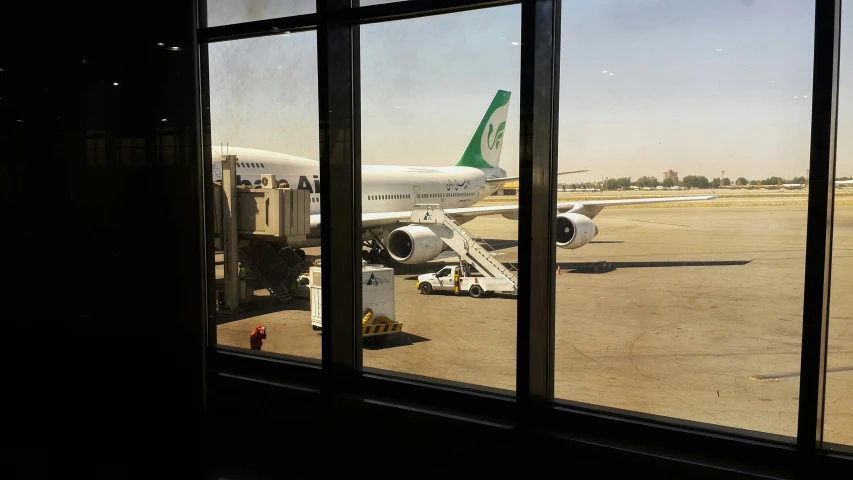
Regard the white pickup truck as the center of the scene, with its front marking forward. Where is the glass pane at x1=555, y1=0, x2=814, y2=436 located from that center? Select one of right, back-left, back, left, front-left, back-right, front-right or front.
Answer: back-left

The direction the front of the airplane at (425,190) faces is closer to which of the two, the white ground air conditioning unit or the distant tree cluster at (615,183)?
the white ground air conditioning unit

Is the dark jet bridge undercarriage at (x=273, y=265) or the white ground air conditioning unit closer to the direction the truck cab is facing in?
the dark jet bridge undercarriage

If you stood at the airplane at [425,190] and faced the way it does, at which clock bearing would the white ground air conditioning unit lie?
The white ground air conditioning unit is roughly at 11 o'clock from the airplane.

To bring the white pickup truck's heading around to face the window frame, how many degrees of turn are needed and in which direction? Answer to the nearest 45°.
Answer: approximately 90° to its left

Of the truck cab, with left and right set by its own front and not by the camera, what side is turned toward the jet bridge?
front

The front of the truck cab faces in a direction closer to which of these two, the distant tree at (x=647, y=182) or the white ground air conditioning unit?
the white ground air conditioning unit

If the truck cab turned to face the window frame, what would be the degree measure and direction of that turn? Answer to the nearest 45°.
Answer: approximately 90° to its left

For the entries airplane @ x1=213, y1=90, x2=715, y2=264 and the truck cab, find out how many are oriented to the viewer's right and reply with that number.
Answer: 0

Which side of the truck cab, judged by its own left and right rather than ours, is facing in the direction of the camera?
left

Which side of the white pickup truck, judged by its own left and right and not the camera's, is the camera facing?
left

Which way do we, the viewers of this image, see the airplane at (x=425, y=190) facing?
facing the viewer and to the left of the viewer
